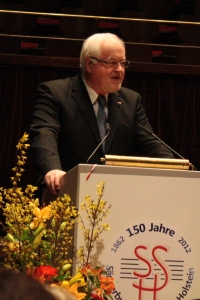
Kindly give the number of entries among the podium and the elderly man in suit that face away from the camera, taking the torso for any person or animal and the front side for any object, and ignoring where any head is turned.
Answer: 0

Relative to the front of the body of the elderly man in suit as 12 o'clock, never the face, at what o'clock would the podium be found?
The podium is roughly at 1 o'clock from the elderly man in suit.

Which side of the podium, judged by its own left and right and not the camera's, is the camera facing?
front

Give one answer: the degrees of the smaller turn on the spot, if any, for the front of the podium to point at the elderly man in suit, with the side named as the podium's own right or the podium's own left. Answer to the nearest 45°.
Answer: approximately 180°

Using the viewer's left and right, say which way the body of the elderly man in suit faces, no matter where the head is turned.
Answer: facing the viewer and to the right of the viewer

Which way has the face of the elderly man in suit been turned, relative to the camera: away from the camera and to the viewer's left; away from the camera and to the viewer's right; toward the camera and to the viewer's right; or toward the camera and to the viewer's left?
toward the camera and to the viewer's right
